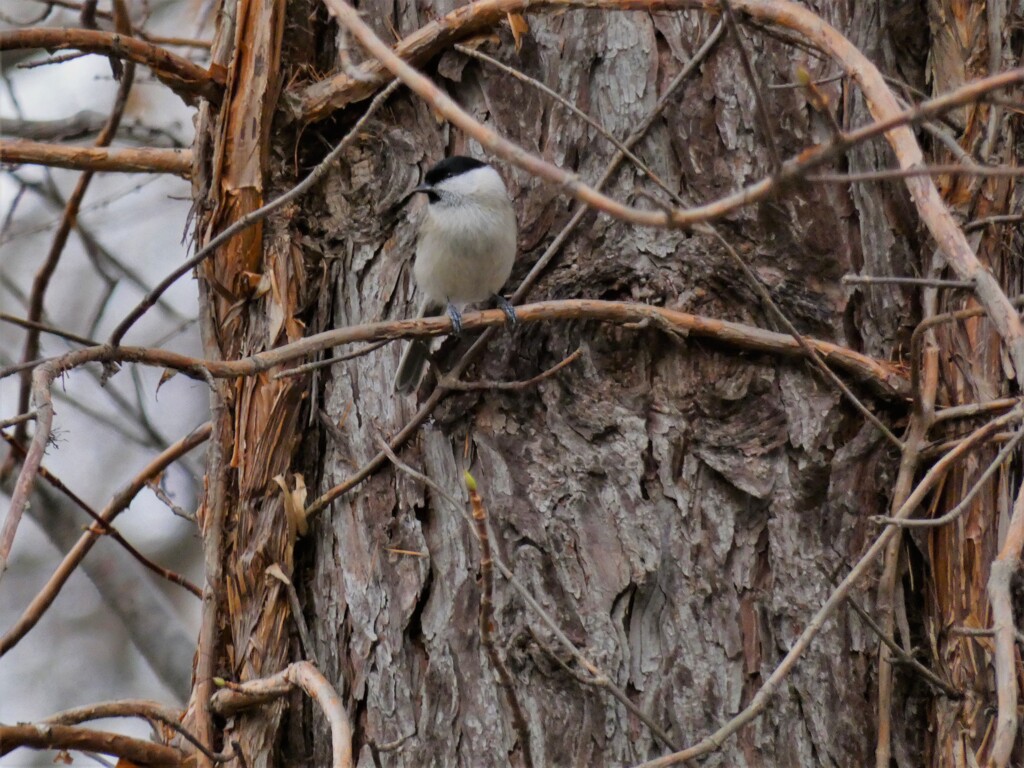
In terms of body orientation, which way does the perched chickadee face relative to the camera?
toward the camera

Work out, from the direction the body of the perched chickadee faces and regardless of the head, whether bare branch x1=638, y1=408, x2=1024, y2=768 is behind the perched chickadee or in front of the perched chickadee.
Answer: in front

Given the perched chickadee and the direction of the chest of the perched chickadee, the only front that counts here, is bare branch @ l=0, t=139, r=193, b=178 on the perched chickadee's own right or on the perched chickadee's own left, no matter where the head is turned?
on the perched chickadee's own right

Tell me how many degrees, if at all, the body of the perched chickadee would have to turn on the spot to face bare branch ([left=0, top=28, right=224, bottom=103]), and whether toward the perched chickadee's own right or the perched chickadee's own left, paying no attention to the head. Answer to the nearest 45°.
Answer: approximately 45° to the perched chickadee's own right

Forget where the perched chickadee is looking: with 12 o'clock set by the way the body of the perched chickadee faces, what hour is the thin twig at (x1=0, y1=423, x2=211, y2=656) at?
The thin twig is roughly at 3 o'clock from the perched chickadee.
